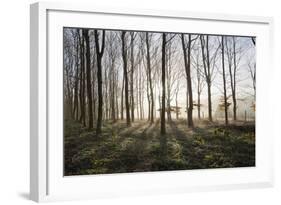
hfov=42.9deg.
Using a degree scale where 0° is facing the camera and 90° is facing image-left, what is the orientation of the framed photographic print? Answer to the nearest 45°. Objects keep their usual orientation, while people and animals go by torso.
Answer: approximately 315°
